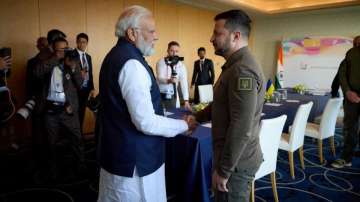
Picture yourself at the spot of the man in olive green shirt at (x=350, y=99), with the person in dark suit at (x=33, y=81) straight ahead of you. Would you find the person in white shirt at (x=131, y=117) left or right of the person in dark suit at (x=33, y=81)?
left

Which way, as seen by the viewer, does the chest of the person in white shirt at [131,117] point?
to the viewer's right

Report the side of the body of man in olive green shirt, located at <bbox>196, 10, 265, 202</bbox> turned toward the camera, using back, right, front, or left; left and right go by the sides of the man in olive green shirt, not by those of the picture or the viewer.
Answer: left

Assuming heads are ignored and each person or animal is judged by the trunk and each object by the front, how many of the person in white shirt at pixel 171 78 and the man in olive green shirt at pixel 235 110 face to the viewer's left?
1

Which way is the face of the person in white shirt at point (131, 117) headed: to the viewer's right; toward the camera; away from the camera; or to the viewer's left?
to the viewer's right
